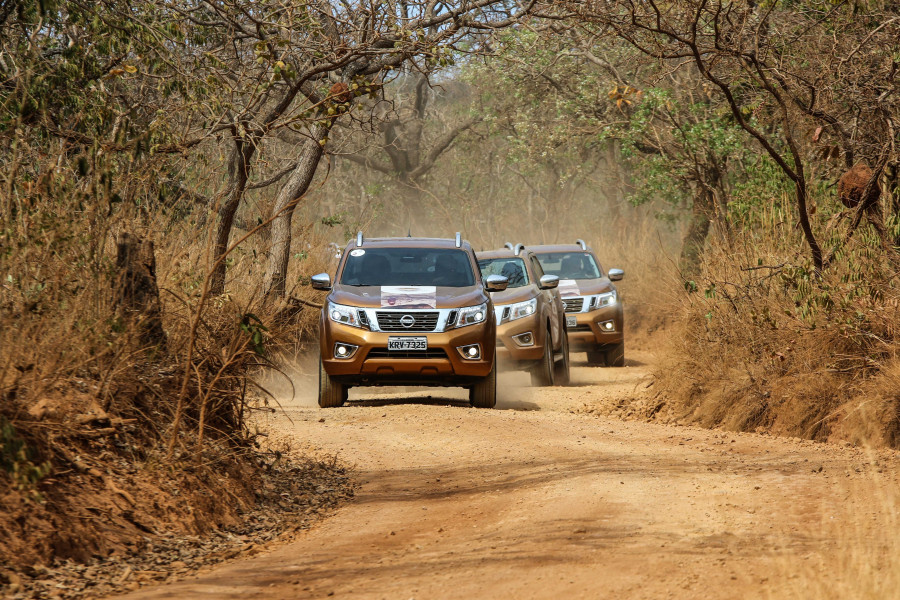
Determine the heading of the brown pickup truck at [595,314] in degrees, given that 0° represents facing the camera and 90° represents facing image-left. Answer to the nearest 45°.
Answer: approximately 0°

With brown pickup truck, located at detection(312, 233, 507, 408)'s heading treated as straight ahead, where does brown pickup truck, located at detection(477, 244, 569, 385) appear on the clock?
brown pickup truck, located at detection(477, 244, 569, 385) is roughly at 7 o'clock from brown pickup truck, located at detection(312, 233, 507, 408).

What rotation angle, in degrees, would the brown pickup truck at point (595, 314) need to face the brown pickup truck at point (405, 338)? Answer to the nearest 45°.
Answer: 0° — it already faces it

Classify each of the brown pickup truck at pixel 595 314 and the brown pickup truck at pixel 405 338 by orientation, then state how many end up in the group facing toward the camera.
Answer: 2

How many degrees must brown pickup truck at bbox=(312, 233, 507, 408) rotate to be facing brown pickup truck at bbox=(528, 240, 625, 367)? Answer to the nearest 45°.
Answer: approximately 135° to its left
